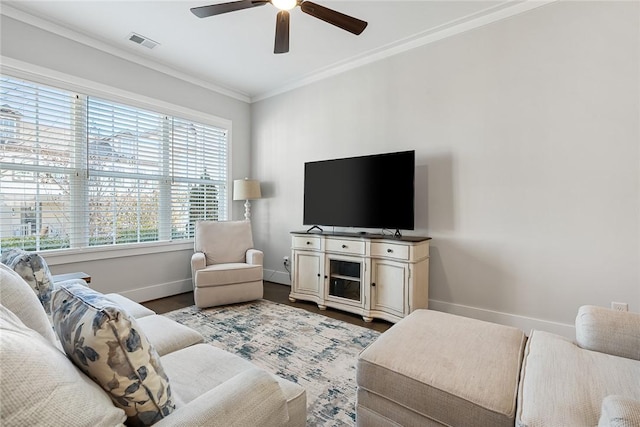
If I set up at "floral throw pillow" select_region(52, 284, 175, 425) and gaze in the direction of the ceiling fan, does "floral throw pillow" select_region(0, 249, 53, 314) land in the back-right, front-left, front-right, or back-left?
front-left

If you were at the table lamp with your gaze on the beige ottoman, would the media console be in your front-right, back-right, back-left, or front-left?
front-left

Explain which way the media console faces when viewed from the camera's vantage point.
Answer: facing the viewer and to the left of the viewer

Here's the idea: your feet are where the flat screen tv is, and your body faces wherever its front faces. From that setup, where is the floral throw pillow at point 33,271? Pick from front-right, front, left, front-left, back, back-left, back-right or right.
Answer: front

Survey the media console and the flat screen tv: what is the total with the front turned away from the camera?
0

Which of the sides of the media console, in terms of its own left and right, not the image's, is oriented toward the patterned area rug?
front

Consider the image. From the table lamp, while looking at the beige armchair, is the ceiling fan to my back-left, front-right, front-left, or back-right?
front-left

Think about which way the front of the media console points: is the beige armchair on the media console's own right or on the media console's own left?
on the media console's own right

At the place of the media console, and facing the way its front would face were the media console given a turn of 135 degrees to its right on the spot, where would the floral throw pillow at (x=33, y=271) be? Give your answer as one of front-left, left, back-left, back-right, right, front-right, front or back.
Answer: back-left

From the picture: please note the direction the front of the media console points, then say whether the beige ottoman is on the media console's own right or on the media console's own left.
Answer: on the media console's own left

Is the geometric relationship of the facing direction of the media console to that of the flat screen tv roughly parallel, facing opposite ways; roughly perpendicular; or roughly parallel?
roughly parallel
